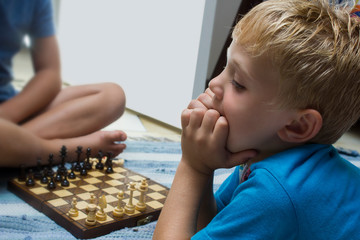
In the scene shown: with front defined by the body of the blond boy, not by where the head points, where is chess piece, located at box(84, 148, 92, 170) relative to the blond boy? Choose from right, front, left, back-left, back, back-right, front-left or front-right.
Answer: front-right

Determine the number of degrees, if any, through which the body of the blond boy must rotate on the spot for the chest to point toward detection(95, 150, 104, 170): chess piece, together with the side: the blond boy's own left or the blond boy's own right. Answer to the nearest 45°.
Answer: approximately 45° to the blond boy's own right

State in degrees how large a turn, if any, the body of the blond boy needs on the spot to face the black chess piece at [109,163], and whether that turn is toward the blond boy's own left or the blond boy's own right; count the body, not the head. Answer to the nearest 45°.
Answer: approximately 45° to the blond boy's own right

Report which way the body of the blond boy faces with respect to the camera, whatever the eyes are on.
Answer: to the viewer's left
